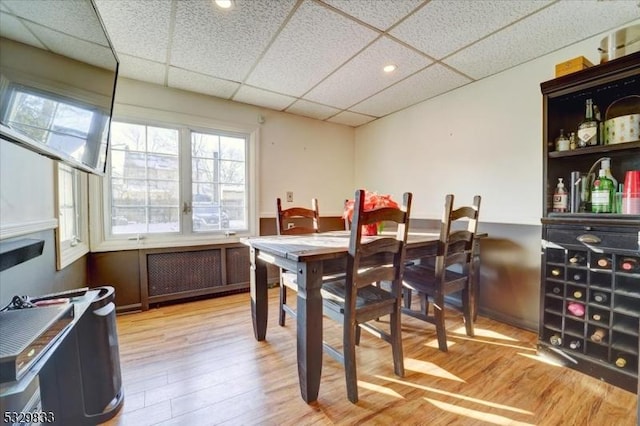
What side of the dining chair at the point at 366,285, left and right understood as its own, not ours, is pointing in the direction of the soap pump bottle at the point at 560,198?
right

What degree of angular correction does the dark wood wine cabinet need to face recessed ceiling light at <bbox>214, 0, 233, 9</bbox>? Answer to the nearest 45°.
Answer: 0° — it already faces it

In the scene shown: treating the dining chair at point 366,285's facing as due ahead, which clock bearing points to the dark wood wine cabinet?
The dark wood wine cabinet is roughly at 4 o'clock from the dining chair.

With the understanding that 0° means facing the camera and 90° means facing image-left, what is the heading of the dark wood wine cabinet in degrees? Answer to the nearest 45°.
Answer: approximately 45°

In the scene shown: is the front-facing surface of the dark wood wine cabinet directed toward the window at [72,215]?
yes

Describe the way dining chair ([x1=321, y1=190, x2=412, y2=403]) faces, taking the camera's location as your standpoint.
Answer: facing away from the viewer and to the left of the viewer

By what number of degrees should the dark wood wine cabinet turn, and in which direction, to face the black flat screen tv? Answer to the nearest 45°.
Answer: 0° — it already faces it

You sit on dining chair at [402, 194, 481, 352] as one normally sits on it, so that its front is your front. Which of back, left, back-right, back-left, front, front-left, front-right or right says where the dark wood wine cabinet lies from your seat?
back-right

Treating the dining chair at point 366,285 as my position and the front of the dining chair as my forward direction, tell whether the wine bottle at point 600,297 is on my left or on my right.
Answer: on my right

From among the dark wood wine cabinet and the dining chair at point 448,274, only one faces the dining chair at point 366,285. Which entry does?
the dark wood wine cabinet
